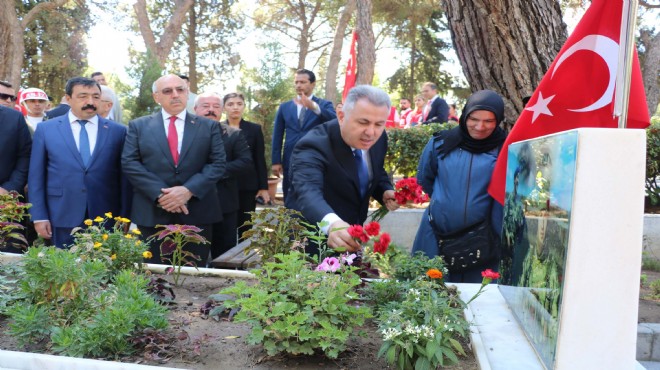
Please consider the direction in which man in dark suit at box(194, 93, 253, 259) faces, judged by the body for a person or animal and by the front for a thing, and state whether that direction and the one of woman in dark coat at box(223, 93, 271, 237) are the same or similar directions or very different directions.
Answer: same or similar directions

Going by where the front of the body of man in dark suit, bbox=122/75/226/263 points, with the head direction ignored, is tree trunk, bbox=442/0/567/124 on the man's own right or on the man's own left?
on the man's own left

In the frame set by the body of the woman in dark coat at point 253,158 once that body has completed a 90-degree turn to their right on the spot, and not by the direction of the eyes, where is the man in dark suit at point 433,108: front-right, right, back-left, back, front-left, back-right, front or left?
back-right

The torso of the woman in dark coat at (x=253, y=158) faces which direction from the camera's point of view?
toward the camera

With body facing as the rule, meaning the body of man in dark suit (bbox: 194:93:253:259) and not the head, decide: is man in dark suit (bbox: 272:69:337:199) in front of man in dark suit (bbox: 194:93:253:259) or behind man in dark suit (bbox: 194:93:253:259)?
behind

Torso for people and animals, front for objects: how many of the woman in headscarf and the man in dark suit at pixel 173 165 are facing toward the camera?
2

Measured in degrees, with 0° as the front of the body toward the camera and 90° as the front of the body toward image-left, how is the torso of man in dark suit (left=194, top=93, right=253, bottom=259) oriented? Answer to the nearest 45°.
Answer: approximately 0°

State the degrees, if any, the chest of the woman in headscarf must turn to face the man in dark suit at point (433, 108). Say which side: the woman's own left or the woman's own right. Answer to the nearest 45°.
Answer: approximately 180°

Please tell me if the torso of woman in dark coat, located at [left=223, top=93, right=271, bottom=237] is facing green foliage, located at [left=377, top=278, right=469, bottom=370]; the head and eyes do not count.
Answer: yes

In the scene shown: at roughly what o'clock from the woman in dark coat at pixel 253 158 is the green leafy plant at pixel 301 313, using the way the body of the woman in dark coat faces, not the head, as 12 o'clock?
The green leafy plant is roughly at 12 o'clock from the woman in dark coat.

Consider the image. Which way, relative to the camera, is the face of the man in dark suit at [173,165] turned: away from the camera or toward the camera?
toward the camera

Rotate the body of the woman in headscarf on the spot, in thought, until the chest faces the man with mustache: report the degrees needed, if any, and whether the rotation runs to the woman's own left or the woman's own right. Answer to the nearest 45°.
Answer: approximately 90° to the woman's own right

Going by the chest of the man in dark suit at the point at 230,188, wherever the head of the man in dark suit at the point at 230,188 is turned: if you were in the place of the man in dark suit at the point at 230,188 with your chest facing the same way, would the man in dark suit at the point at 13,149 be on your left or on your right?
on your right

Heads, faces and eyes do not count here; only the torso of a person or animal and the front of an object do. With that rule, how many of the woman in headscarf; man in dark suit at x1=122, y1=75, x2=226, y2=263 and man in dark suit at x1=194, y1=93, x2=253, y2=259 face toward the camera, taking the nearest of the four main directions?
3

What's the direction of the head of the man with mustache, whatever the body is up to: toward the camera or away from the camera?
toward the camera

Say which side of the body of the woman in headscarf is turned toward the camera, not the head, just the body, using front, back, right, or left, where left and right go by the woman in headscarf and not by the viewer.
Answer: front

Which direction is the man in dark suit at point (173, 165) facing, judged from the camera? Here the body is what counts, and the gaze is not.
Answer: toward the camera
